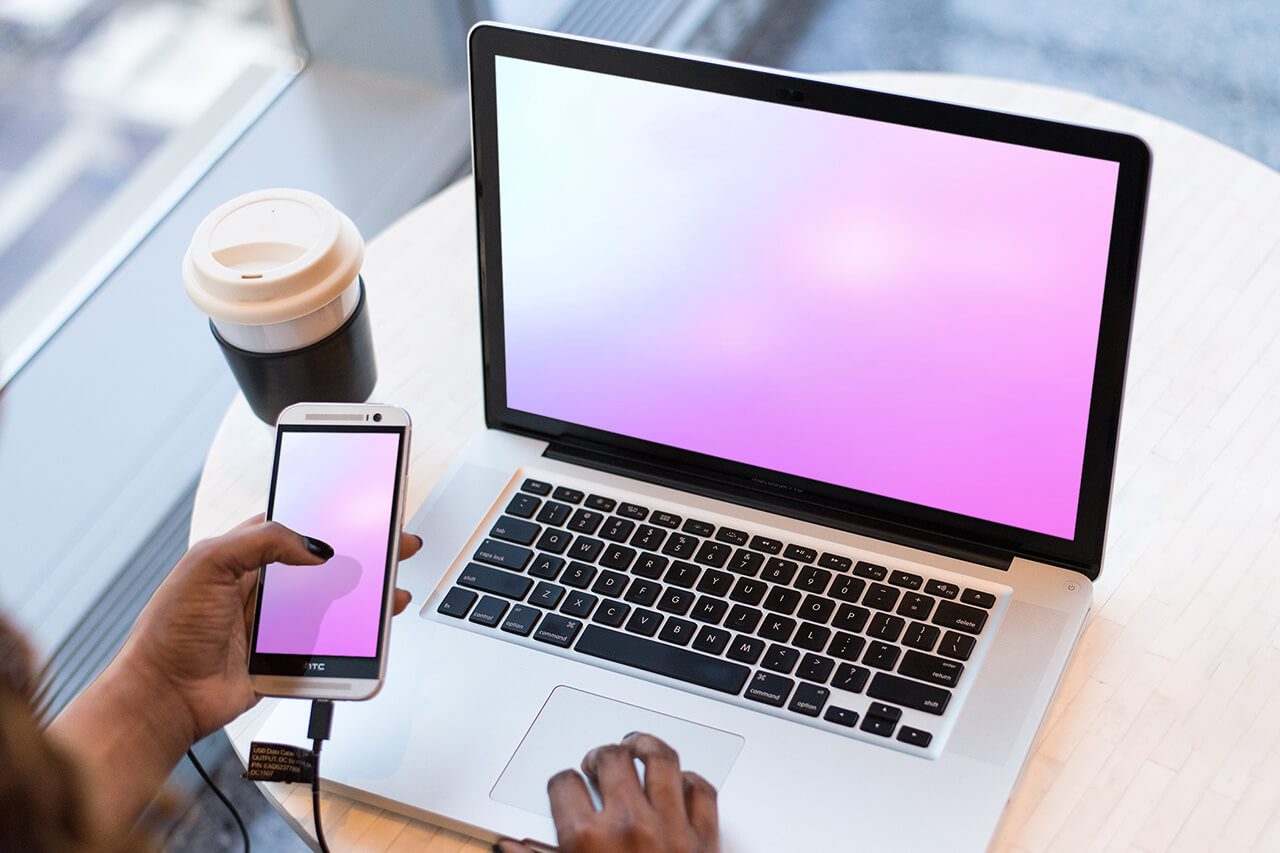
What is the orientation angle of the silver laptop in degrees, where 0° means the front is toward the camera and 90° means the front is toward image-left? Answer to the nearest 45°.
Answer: approximately 0°
